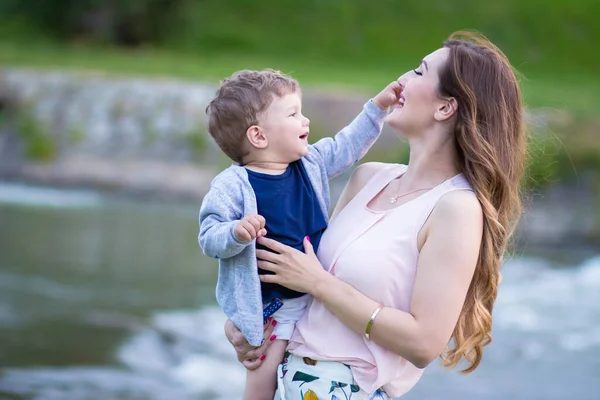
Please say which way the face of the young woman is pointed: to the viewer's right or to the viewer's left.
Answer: to the viewer's left

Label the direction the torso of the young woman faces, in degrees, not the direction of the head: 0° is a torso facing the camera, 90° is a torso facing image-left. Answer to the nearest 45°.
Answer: approximately 45°
